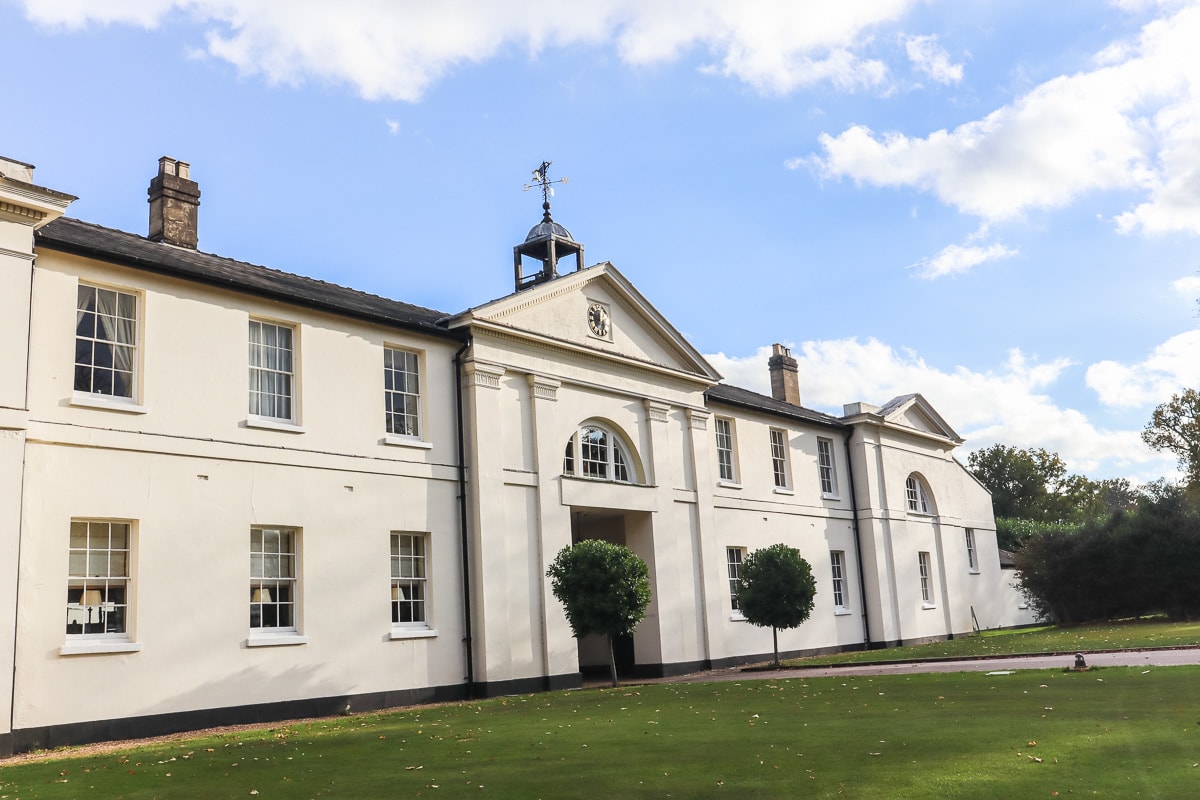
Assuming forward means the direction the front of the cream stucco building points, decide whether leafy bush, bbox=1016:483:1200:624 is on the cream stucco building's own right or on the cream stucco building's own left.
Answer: on the cream stucco building's own left

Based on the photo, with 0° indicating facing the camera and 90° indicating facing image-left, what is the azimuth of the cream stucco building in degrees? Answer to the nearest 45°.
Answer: approximately 315°

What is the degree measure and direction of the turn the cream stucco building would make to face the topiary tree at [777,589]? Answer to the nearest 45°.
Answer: approximately 90° to its left
